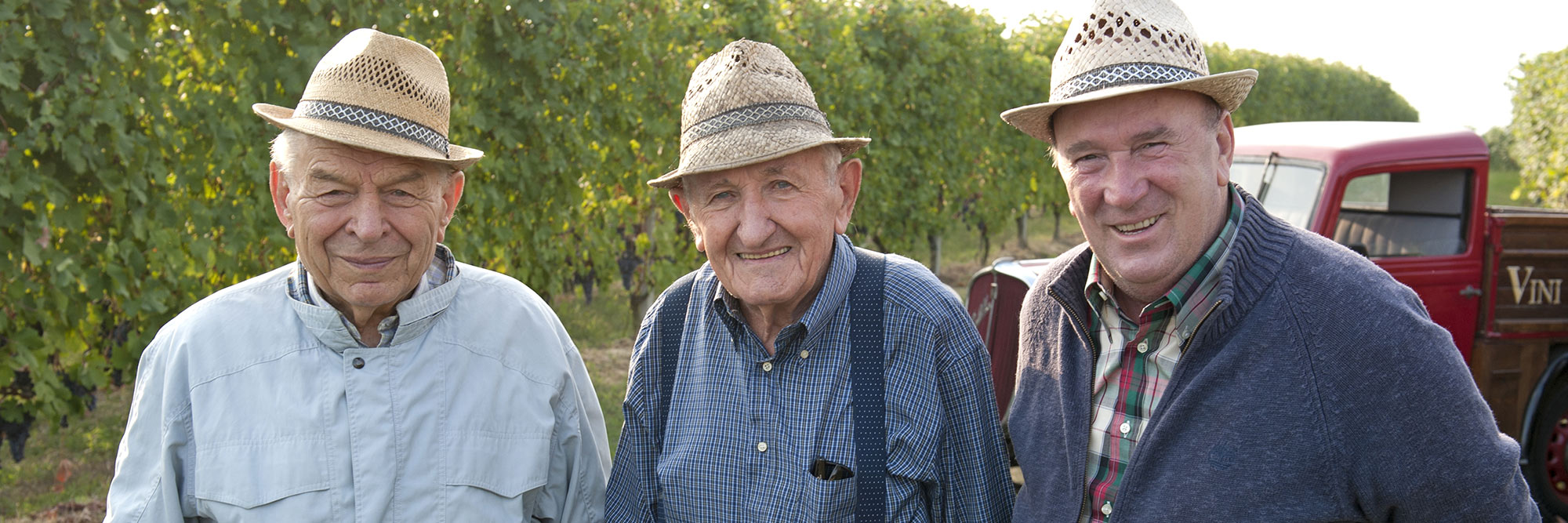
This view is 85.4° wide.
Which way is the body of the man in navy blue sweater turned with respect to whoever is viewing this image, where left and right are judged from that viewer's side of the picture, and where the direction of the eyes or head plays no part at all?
facing the viewer and to the left of the viewer

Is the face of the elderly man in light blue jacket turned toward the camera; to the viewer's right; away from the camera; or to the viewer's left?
toward the camera

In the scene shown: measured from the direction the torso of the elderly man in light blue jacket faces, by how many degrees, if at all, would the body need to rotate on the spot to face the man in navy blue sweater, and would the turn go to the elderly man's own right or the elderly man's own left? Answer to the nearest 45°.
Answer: approximately 45° to the elderly man's own left

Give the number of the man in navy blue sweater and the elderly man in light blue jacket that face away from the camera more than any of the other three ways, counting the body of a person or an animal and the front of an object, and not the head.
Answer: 0

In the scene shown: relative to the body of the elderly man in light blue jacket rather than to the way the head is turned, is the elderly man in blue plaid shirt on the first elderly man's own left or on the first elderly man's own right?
on the first elderly man's own left

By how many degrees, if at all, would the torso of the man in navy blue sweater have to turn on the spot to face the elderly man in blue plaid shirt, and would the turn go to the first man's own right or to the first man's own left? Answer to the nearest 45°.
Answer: approximately 45° to the first man's own right

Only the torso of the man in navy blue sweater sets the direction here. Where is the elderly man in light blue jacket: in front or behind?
in front

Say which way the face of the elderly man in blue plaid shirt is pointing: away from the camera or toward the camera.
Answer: toward the camera

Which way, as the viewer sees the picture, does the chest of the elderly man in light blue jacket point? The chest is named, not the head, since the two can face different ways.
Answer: toward the camera
